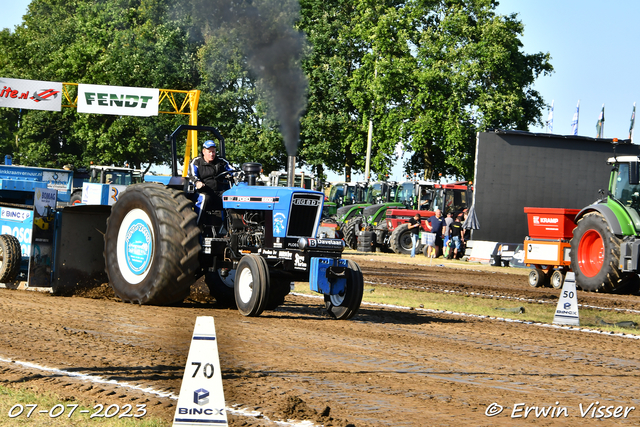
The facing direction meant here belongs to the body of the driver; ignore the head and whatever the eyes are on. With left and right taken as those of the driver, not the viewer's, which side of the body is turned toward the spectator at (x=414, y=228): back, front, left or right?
left

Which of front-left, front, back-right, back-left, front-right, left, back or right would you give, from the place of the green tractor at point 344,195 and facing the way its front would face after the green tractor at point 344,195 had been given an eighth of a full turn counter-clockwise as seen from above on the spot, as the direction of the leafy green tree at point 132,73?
back-right

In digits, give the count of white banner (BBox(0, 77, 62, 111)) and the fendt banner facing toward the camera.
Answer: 2

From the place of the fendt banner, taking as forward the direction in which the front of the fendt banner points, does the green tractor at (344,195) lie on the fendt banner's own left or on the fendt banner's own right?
on the fendt banner's own left

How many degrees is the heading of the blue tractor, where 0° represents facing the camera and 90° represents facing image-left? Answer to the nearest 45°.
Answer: approximately 315°

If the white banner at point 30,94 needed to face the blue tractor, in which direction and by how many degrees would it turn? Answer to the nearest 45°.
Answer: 0° — it already faces it

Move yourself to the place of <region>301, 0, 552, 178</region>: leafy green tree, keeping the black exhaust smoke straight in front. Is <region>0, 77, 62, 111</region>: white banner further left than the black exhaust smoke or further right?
right

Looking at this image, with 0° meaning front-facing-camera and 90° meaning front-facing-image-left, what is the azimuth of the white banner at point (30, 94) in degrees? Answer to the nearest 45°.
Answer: approximately 0°

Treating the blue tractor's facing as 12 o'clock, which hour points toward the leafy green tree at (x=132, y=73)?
The leafy green tree is roughly at 7 o'clock from the blue tractor.

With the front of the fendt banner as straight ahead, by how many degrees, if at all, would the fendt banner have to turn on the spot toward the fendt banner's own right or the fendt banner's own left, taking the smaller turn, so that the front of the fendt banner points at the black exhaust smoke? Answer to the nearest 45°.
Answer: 0° — it already faces it

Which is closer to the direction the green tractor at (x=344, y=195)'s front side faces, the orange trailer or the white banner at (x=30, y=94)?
the white banner
